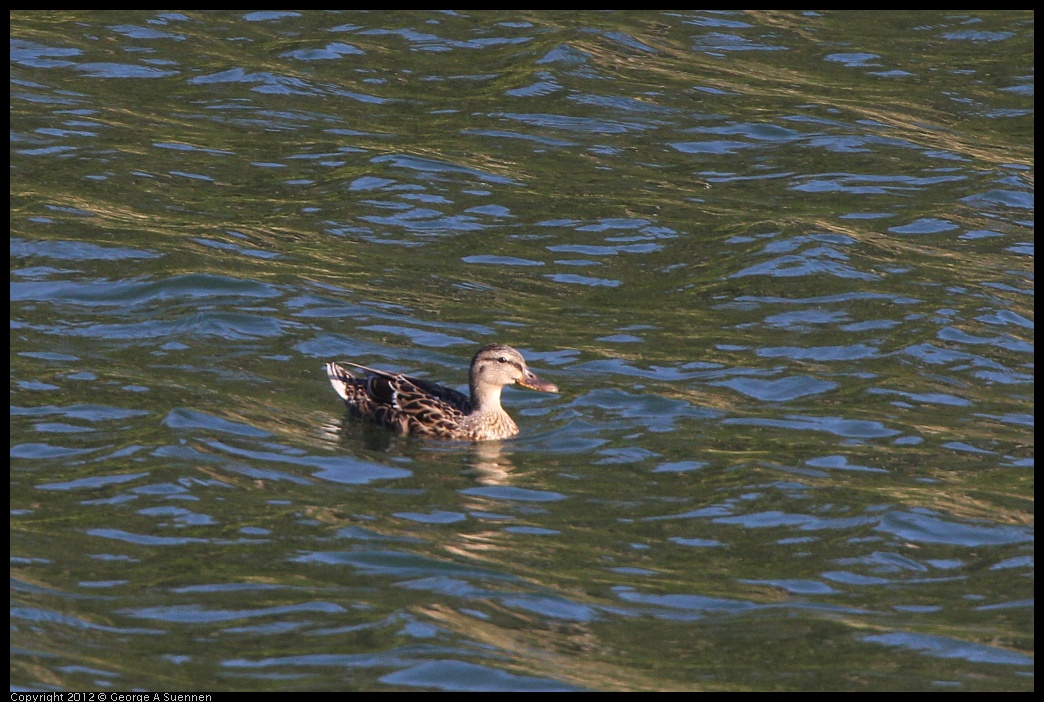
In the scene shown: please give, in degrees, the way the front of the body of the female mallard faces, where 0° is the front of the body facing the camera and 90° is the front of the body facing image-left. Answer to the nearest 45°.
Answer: approximately 270°
